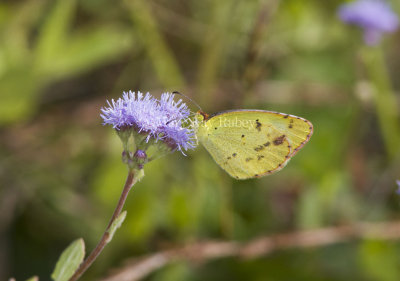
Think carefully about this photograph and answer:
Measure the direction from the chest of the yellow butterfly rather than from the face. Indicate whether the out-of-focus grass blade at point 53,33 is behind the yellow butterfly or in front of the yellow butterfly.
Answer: in front

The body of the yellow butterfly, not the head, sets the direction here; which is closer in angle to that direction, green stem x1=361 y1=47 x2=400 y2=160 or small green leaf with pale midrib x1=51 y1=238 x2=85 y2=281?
the small green leaf with pale midrib

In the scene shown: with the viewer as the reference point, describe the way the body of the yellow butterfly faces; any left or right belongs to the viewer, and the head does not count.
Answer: facing to the left of the viewer

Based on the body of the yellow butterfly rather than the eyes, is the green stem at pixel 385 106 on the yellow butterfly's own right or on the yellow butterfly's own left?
on the yellow butterfly's own right

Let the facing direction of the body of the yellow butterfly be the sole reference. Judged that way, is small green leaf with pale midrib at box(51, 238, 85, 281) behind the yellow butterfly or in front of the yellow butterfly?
in front

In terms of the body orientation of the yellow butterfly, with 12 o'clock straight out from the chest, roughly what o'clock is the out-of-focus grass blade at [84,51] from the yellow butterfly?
The out-of-focus grass blade is roughly at 1 o'clock from the yellow butterfly.
